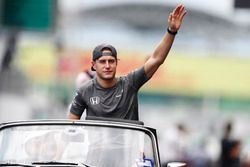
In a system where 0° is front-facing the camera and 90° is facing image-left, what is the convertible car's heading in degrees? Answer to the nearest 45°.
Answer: approximately 0°

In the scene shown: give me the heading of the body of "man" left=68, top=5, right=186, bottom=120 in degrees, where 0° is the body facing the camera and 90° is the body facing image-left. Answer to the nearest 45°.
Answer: approximately 0°
